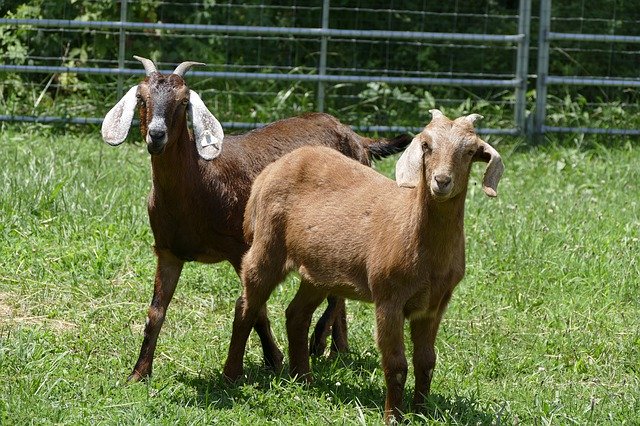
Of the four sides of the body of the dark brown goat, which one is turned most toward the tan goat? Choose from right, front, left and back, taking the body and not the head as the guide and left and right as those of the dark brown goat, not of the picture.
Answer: left

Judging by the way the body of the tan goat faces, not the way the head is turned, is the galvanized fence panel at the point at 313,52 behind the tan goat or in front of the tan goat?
behind

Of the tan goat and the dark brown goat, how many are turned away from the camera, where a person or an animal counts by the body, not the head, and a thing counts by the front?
0

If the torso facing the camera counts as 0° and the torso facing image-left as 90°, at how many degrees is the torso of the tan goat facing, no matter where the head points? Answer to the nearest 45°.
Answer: approximately 315°

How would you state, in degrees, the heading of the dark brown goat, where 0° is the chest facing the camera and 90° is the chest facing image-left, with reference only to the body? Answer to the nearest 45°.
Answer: approximately 45°

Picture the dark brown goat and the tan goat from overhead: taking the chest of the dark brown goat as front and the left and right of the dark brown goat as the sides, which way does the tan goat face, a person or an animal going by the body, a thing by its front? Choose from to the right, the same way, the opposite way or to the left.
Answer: to the left

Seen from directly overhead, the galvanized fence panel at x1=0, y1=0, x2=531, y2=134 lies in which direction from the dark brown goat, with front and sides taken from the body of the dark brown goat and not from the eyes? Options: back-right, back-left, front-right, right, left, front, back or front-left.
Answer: back-right

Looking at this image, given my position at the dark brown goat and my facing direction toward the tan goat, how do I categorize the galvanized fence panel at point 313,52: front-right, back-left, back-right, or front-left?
back-left

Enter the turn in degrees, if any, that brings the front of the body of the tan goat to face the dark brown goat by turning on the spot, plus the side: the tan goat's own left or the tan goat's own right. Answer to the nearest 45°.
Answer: approximately 180°

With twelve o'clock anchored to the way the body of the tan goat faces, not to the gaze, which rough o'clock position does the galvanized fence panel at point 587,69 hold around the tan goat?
The galvanized fence panel is roughly at 8 o'clock from the tan goat.

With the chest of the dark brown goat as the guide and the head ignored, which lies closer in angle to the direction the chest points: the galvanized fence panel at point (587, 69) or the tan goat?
the tan goat
